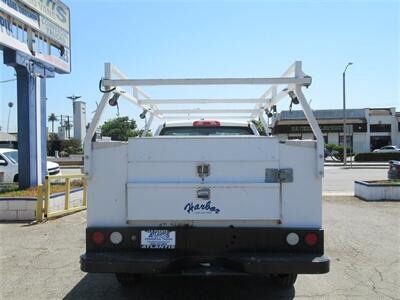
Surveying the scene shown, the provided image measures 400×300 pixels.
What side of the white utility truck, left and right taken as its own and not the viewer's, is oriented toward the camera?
back

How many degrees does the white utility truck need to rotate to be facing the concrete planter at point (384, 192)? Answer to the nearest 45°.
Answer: approximately 45° to its right

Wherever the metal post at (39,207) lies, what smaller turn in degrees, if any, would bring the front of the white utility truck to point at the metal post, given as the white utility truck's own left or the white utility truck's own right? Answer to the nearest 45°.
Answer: approximately 45° to the white utility truck's own left

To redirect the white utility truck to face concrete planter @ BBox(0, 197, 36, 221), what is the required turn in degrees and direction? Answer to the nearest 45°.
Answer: approximately 45° to its left

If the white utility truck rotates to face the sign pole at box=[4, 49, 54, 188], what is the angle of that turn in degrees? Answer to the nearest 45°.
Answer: approximately 45° to its left

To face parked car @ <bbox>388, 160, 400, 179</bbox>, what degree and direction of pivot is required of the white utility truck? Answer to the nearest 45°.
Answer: approximately 45° to its right
